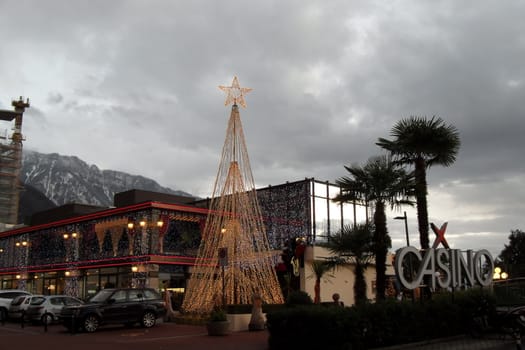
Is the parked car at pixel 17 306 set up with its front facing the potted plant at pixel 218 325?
no

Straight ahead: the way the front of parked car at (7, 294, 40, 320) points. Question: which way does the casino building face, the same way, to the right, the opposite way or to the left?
the same way

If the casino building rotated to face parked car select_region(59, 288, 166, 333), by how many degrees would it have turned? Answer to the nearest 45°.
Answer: approximately 45° to its left

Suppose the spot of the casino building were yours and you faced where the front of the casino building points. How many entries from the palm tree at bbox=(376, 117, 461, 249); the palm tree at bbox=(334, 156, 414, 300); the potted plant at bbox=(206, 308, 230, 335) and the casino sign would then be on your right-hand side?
0

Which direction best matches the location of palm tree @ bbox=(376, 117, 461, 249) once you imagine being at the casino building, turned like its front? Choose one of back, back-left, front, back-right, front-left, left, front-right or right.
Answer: left

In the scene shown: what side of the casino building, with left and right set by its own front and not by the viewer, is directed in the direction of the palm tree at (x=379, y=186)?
left

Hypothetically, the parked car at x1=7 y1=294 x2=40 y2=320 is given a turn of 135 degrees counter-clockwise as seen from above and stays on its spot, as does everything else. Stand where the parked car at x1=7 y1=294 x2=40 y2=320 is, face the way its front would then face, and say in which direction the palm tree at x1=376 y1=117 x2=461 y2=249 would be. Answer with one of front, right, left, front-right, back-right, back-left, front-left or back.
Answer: front-right

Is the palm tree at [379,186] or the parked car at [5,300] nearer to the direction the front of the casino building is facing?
the parked car

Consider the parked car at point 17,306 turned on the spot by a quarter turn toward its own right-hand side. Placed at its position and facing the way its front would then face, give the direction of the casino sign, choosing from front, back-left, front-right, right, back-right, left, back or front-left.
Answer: back

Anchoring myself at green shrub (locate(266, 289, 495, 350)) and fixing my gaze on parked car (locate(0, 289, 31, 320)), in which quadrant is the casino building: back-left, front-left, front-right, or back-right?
front-right

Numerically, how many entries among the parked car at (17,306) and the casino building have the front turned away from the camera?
0

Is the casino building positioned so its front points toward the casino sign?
no

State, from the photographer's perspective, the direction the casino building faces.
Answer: facing the viewer and to the left of the viewer
